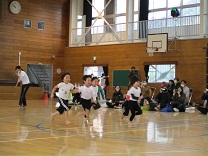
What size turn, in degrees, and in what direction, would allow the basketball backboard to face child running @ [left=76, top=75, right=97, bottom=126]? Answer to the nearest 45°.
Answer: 0° — it already faces them

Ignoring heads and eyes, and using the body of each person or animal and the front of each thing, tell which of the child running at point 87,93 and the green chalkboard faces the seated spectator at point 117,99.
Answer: the green chalkboard

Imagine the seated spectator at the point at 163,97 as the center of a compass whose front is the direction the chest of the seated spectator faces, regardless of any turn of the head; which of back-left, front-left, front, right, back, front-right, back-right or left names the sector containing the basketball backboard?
back-right

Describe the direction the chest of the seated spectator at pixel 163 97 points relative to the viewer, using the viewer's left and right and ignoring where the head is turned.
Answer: facing the viewer and to the left of the viewer

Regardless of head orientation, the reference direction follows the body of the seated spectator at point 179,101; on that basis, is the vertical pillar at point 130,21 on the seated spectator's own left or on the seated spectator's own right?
on the seated spectator's own right

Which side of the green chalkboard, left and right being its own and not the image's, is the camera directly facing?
front

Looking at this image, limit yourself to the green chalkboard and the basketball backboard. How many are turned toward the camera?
2

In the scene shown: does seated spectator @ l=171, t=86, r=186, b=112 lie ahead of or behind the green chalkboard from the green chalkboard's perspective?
ahead

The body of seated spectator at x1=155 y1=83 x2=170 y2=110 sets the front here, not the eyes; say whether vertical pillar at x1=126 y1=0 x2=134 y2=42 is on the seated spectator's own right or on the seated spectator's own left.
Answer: on the seated spectator's own right

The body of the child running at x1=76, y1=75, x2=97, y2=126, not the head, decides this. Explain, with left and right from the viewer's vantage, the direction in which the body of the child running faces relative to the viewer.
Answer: facing the viewer and to the right of the viewer

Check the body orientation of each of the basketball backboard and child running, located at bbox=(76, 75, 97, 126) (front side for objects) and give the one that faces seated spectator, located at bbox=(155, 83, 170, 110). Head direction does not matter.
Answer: the basketball backboard

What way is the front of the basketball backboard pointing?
toward the camera
